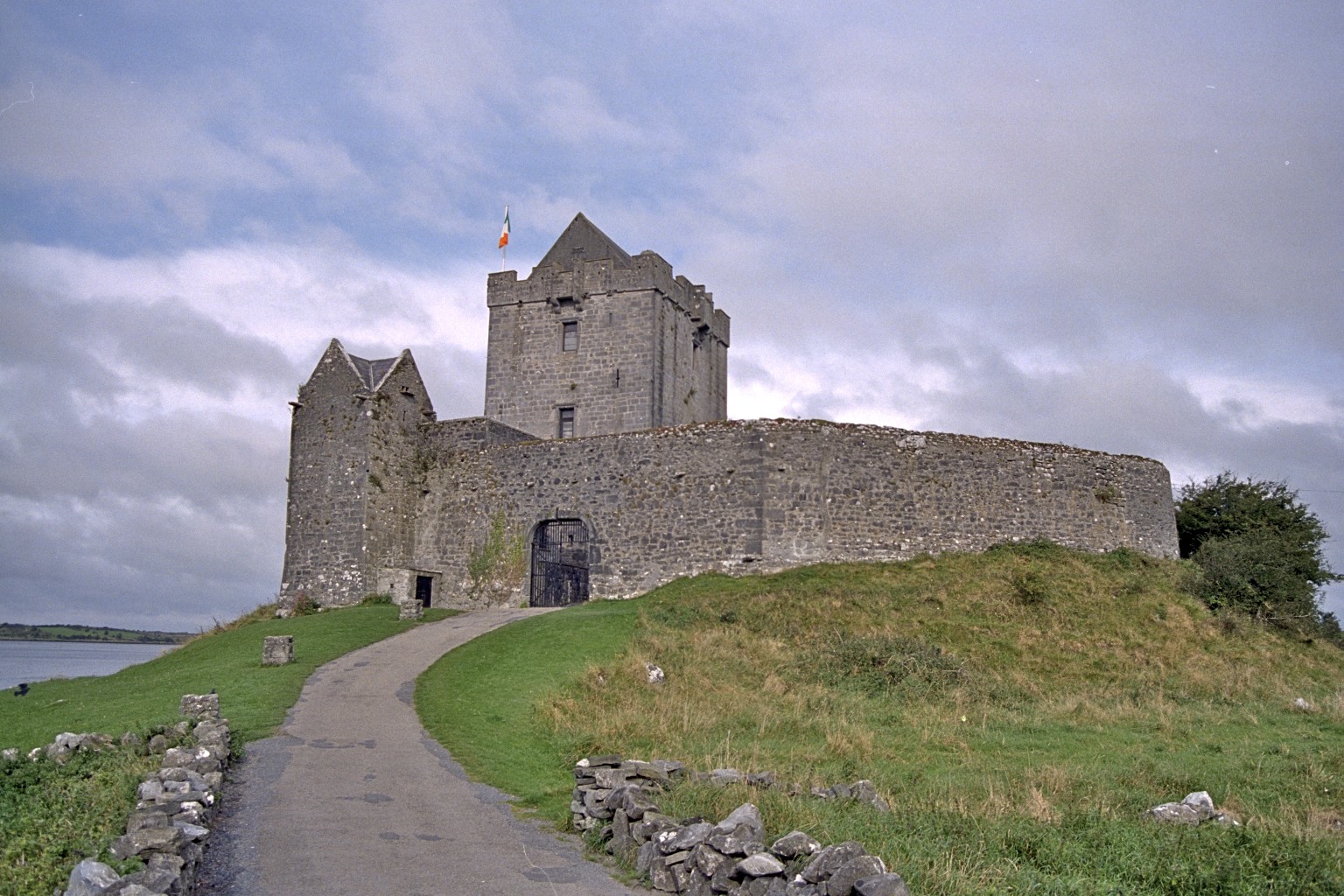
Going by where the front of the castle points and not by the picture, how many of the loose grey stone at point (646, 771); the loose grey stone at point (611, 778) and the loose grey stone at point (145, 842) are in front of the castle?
3

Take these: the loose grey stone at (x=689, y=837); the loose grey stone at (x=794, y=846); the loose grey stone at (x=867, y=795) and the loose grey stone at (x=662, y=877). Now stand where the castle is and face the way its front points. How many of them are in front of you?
4

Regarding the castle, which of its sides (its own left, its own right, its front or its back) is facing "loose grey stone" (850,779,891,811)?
front

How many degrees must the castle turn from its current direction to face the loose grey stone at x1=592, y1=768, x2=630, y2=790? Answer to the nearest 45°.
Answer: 0° — it already faces it

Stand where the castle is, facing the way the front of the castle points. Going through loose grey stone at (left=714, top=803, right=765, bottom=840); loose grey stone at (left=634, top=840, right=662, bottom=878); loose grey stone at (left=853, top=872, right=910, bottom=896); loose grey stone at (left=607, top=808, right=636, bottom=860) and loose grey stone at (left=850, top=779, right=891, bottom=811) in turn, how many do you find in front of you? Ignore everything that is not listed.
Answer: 5

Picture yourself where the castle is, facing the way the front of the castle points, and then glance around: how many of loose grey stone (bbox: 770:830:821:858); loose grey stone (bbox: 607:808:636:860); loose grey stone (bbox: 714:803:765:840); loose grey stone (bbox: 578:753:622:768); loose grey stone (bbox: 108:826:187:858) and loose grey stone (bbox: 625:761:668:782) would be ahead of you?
6

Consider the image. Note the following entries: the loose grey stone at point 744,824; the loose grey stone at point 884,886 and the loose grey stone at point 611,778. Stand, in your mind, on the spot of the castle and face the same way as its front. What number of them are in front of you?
3

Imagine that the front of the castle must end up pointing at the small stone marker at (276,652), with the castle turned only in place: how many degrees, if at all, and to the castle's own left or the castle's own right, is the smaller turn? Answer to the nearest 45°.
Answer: approximately 45° to the castle's own right

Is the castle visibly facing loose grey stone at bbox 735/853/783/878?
yes

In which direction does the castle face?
toward the camera

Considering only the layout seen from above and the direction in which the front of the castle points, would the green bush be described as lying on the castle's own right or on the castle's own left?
on the castle's own left

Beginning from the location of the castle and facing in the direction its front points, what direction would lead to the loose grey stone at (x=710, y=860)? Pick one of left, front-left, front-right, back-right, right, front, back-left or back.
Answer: front

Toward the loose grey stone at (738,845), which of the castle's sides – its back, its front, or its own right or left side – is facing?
front

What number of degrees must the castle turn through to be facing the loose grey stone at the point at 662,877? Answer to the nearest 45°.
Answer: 0° — it already faces it

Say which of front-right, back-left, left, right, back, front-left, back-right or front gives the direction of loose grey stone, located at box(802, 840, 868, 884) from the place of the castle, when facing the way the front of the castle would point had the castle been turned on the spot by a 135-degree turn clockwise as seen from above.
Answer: back-left

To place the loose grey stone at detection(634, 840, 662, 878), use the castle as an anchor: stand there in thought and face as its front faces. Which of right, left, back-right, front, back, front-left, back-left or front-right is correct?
front
